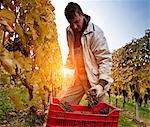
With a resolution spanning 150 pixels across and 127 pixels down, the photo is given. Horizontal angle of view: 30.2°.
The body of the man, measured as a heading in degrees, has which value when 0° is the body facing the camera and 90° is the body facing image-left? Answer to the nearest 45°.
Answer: approximately 45°
